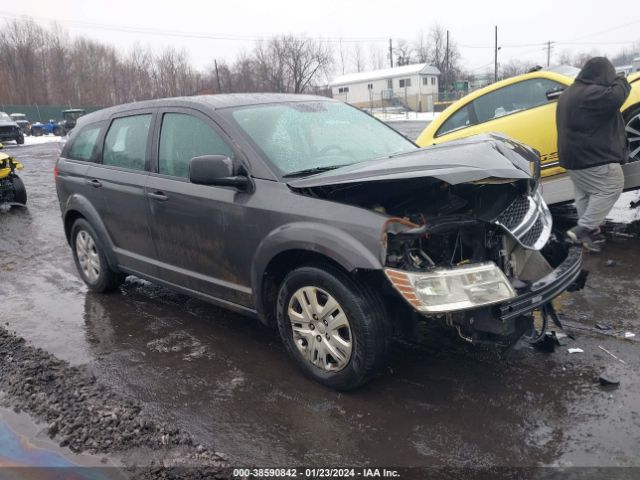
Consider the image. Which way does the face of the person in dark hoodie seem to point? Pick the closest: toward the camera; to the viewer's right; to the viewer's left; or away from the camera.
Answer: away from the camera

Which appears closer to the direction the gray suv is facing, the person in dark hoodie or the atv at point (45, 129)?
the person in dark hoodie

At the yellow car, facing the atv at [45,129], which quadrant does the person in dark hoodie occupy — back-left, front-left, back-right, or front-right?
back-left

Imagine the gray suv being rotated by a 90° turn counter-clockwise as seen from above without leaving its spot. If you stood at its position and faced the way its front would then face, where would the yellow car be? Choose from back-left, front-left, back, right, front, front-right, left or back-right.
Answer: front

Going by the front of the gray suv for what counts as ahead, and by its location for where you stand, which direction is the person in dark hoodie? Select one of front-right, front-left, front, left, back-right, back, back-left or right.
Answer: left

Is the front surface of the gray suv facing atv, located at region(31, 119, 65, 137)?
no

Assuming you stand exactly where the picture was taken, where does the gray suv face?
facing the viewer and to the right of the viewer
